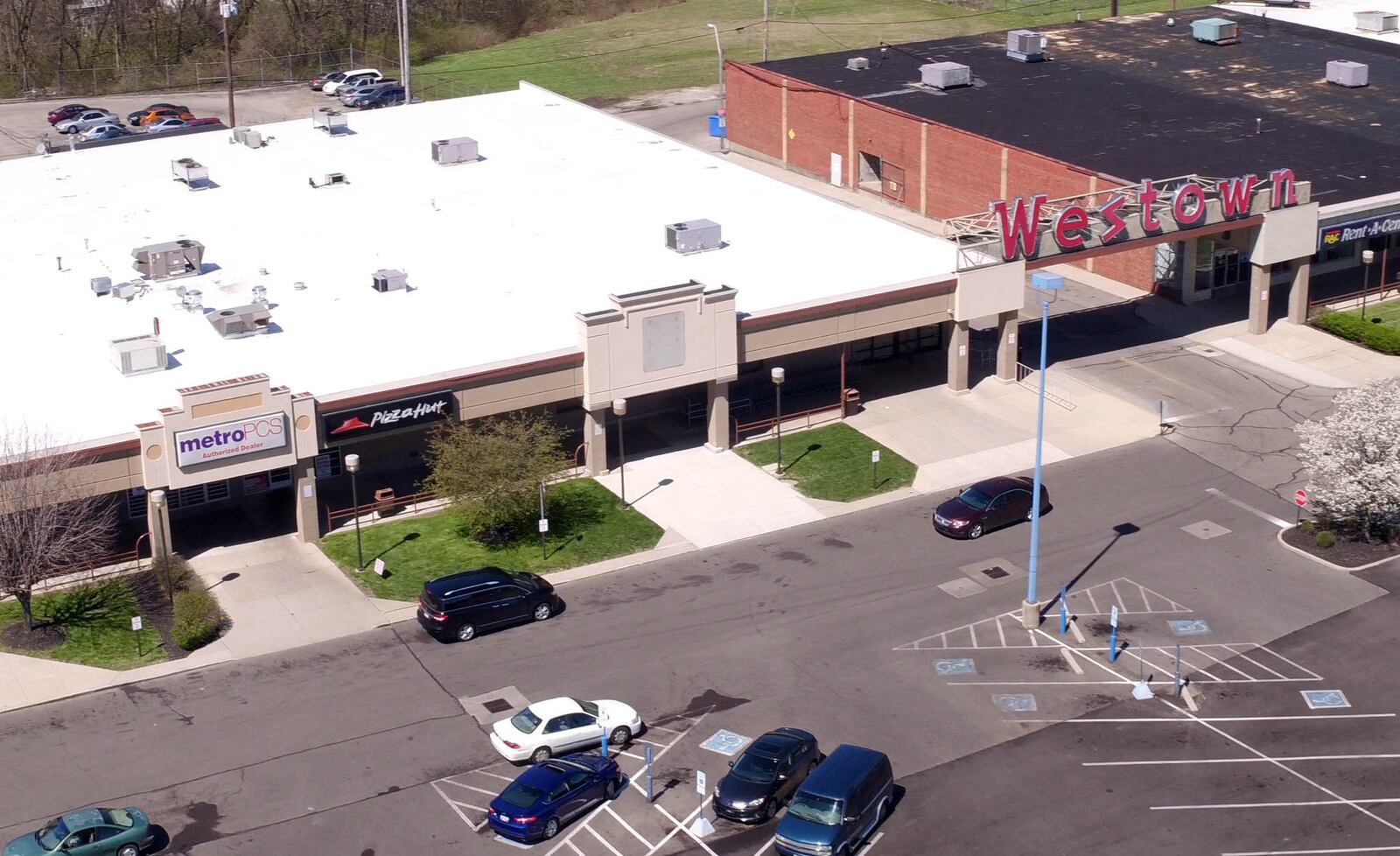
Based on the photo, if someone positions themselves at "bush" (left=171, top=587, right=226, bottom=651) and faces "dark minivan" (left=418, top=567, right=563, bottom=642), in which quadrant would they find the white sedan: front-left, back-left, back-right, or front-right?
front-right

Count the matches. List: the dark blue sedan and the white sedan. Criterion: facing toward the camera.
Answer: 0

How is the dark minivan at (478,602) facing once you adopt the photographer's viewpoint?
facing away from the viewer and to the right of the viewer

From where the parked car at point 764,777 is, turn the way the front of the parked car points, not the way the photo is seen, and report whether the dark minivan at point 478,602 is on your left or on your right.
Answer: on your right

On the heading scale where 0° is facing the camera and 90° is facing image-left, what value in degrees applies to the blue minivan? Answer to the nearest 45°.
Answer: approximately 45°

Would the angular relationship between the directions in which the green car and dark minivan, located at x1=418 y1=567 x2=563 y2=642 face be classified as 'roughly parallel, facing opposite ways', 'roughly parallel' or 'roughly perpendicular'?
roughly parallel, facing opposite ways
